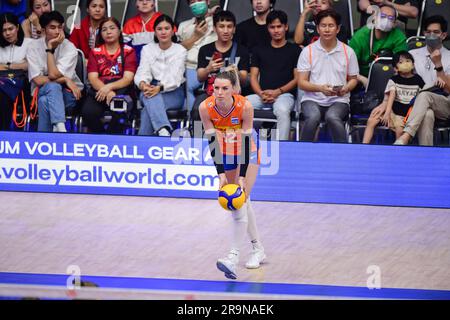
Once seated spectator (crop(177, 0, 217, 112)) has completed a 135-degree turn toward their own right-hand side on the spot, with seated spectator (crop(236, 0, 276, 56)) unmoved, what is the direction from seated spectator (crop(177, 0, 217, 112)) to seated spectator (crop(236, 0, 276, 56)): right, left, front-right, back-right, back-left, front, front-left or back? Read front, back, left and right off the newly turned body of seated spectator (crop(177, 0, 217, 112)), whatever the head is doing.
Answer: back-right

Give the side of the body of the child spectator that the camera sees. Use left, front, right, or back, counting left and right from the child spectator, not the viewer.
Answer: front

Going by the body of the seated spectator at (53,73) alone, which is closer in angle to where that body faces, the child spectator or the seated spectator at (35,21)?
the child spectator

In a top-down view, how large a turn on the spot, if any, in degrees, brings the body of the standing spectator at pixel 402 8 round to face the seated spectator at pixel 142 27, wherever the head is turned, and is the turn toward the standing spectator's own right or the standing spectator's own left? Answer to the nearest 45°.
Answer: approximately 90° to the standing spectator's own right

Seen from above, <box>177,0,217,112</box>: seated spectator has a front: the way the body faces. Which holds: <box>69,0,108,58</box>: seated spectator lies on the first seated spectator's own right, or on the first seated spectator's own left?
on the first seated spectator's own right

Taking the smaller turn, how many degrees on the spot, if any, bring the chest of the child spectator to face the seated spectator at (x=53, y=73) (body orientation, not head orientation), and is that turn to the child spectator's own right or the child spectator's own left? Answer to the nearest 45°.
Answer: approximately 90° to the child spectator's own right

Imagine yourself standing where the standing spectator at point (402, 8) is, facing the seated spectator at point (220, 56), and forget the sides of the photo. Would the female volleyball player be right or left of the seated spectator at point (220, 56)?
left
